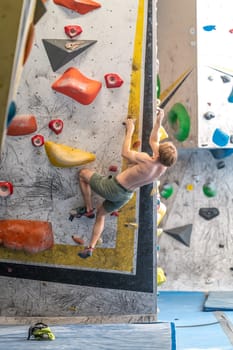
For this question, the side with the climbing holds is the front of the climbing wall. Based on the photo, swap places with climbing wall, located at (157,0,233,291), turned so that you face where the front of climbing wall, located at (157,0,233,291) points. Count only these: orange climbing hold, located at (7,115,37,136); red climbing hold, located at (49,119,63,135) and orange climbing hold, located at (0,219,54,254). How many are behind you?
0

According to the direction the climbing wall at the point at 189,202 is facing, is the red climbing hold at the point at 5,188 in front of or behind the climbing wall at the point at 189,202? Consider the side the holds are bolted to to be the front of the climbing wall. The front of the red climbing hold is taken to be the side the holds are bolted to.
in front

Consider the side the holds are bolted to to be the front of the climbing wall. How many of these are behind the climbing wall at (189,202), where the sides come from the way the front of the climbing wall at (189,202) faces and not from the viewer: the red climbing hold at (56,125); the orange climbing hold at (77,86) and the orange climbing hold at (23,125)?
0

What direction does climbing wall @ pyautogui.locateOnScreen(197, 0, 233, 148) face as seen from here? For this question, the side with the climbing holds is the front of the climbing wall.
toward the camera

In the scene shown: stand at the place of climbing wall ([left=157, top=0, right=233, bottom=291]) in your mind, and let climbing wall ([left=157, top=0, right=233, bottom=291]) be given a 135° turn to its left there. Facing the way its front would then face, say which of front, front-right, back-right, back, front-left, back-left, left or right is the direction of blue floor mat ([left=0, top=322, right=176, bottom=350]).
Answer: back-right

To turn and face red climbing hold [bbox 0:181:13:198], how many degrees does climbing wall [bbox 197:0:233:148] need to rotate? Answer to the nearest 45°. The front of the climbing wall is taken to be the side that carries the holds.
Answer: approximately 45° to its right

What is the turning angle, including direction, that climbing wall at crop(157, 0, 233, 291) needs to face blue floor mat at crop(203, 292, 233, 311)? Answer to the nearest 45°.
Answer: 0° — it already faces it

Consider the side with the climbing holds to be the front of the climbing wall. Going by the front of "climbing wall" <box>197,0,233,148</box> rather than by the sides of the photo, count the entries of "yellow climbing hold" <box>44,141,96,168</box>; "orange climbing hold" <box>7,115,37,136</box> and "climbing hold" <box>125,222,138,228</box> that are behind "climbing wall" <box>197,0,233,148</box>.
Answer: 0

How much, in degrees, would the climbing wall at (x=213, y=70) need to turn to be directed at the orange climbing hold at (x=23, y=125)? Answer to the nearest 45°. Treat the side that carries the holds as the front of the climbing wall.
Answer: approximately 45° to its right

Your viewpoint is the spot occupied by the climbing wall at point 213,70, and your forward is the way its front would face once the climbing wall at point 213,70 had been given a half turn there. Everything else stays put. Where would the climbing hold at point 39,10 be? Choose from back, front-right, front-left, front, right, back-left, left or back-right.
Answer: back

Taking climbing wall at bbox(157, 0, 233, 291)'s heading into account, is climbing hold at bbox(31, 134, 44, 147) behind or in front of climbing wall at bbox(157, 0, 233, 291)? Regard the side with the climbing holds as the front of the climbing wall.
in front

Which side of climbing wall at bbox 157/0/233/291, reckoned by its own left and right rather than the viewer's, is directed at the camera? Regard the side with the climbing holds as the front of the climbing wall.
front
